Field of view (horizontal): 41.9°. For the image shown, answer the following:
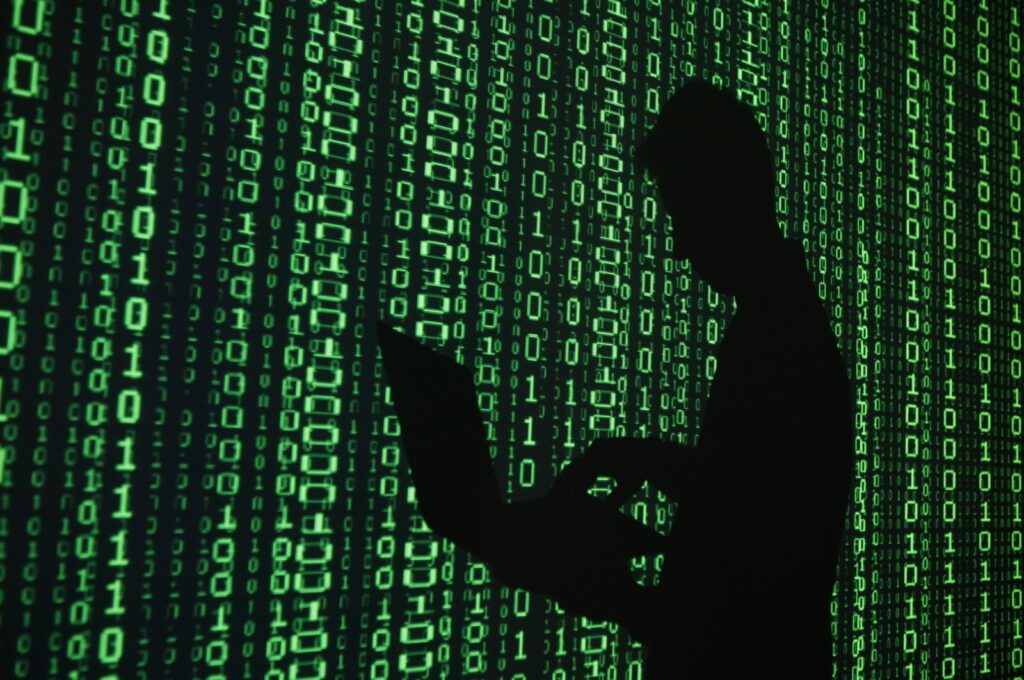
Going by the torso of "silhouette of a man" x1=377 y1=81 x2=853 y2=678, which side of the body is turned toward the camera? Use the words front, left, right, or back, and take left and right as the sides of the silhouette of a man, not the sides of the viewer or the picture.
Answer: left
